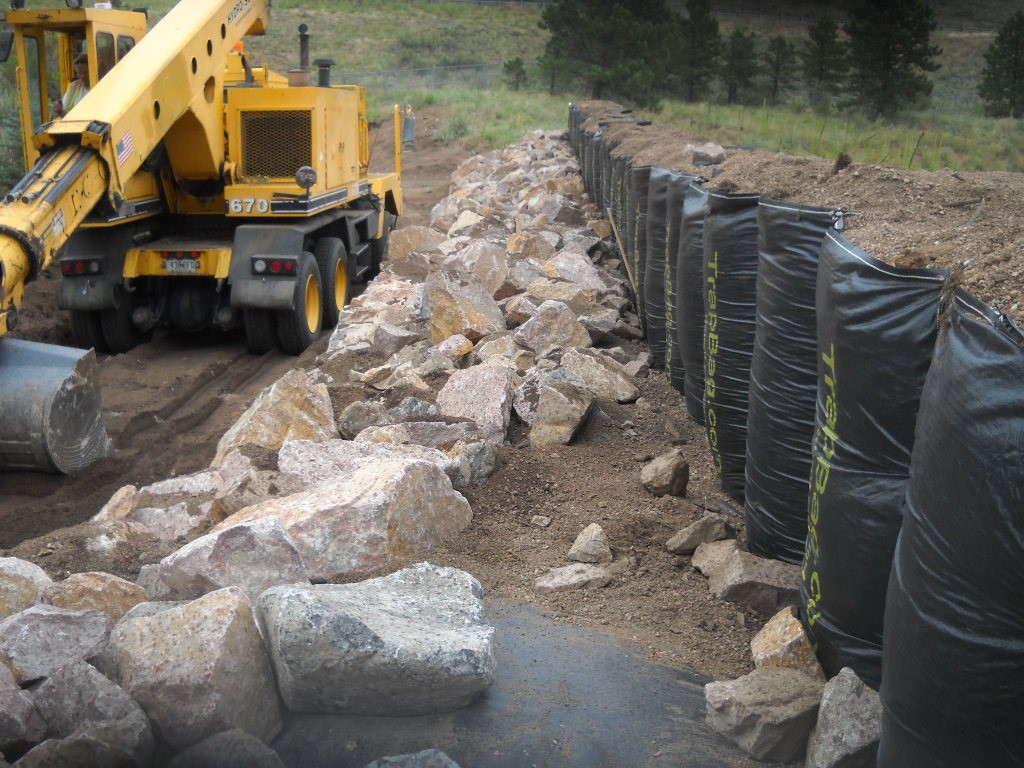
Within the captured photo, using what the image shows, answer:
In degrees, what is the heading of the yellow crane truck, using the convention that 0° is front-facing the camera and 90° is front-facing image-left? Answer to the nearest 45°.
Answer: approximately 180°

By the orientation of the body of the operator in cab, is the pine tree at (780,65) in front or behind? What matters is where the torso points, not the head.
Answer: behind

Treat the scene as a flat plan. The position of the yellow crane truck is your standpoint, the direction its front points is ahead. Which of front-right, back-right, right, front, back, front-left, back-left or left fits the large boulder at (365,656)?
back

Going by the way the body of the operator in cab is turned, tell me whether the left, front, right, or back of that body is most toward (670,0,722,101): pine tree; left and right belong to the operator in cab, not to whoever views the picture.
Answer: back

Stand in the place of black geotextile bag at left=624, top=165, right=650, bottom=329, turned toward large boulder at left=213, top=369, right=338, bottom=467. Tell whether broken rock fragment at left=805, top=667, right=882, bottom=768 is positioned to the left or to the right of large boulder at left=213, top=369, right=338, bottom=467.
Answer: left

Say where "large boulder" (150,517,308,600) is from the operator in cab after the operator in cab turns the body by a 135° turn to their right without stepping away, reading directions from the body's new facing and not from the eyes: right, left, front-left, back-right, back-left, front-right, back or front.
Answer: back

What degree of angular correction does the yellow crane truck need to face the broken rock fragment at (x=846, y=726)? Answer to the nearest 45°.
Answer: approximately 180°

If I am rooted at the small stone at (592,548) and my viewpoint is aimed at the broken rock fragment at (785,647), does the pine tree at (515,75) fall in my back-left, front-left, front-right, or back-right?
back-left

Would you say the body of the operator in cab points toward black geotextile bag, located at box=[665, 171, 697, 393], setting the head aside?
no

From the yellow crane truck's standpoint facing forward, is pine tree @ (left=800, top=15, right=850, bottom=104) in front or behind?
in front

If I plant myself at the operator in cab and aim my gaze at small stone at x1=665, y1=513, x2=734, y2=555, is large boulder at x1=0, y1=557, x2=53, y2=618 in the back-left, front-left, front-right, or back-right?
front-right

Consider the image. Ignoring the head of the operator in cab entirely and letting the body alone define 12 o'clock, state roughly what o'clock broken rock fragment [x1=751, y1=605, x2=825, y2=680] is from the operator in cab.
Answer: The broken rock fragment is roughly at 10 o'clock from the operator in cab.

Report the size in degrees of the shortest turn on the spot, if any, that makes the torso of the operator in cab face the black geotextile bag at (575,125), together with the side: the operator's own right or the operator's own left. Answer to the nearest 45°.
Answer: approximately 180°

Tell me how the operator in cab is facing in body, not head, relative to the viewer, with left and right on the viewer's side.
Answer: facing the viewer and to the left of the viewer

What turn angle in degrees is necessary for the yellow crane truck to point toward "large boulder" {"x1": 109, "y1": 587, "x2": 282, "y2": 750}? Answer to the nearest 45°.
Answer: approximately 180°

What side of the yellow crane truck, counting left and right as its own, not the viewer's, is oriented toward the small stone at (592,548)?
back
